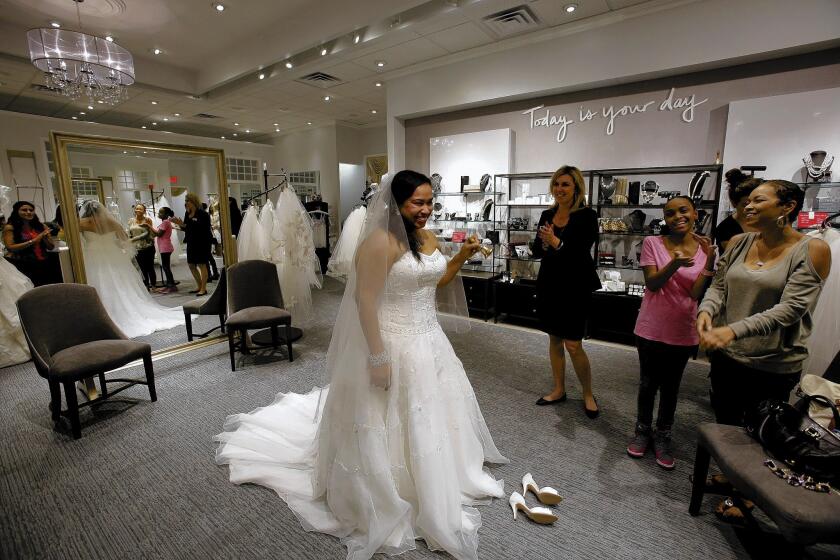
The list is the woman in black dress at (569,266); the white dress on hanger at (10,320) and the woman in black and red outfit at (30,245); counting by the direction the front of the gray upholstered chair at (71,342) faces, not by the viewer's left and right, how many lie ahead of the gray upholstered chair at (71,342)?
1

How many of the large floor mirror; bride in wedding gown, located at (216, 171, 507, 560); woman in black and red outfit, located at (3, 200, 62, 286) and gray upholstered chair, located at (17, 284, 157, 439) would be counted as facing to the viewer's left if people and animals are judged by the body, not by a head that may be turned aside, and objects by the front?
0

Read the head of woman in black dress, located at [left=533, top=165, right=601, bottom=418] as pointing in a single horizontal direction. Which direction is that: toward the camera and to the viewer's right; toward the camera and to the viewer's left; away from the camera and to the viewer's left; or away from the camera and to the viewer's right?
toward the camera and to the viewer's left

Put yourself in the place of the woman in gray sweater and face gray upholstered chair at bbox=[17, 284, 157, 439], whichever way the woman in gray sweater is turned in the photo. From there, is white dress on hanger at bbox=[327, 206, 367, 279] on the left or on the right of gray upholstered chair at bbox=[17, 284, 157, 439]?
right

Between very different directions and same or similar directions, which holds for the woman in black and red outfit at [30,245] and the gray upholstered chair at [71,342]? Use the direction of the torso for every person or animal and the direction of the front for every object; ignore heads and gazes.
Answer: same or similar directions

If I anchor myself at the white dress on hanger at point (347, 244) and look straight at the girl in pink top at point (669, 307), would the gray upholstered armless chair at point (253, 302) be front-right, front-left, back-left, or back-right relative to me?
front-right

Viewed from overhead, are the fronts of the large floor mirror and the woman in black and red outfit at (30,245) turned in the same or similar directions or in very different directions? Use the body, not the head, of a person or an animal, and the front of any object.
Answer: same or similar directions

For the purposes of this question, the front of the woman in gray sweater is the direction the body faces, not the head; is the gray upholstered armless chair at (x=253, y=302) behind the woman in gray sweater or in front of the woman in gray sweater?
in front

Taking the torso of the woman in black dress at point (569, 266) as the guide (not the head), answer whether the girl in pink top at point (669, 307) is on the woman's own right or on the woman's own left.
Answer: on the woman's own left

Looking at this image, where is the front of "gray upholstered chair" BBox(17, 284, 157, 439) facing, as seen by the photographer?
facing the viewer and to the right of the viewer

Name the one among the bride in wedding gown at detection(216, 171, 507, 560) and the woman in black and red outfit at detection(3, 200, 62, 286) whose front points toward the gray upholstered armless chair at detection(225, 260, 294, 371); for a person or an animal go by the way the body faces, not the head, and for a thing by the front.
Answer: the woman in black and red outfit

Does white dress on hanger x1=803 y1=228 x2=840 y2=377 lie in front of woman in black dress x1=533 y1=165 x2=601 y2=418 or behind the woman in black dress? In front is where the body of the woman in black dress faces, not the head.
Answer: behind

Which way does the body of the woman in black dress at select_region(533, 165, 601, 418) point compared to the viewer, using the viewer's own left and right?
facing the viewer and to the left of the viewer

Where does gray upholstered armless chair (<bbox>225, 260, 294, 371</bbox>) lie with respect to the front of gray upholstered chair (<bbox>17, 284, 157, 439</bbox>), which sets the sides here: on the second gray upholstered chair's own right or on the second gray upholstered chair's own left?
on the second gray upholstered chair's own left

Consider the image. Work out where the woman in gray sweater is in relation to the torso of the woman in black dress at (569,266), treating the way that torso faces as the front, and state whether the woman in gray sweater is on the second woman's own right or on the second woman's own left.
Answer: on the second woman's own left

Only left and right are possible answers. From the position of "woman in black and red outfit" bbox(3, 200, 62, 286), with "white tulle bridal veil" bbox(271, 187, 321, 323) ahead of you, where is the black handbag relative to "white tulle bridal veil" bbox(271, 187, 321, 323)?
right

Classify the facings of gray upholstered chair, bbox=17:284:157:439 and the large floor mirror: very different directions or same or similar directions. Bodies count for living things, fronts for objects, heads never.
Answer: same or similar directions

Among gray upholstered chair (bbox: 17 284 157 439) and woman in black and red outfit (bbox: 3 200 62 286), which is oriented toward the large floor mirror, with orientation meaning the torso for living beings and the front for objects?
the woman in black and red outfit

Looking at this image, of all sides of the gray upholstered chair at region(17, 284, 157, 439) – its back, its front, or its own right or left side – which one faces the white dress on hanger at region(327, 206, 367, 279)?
left
